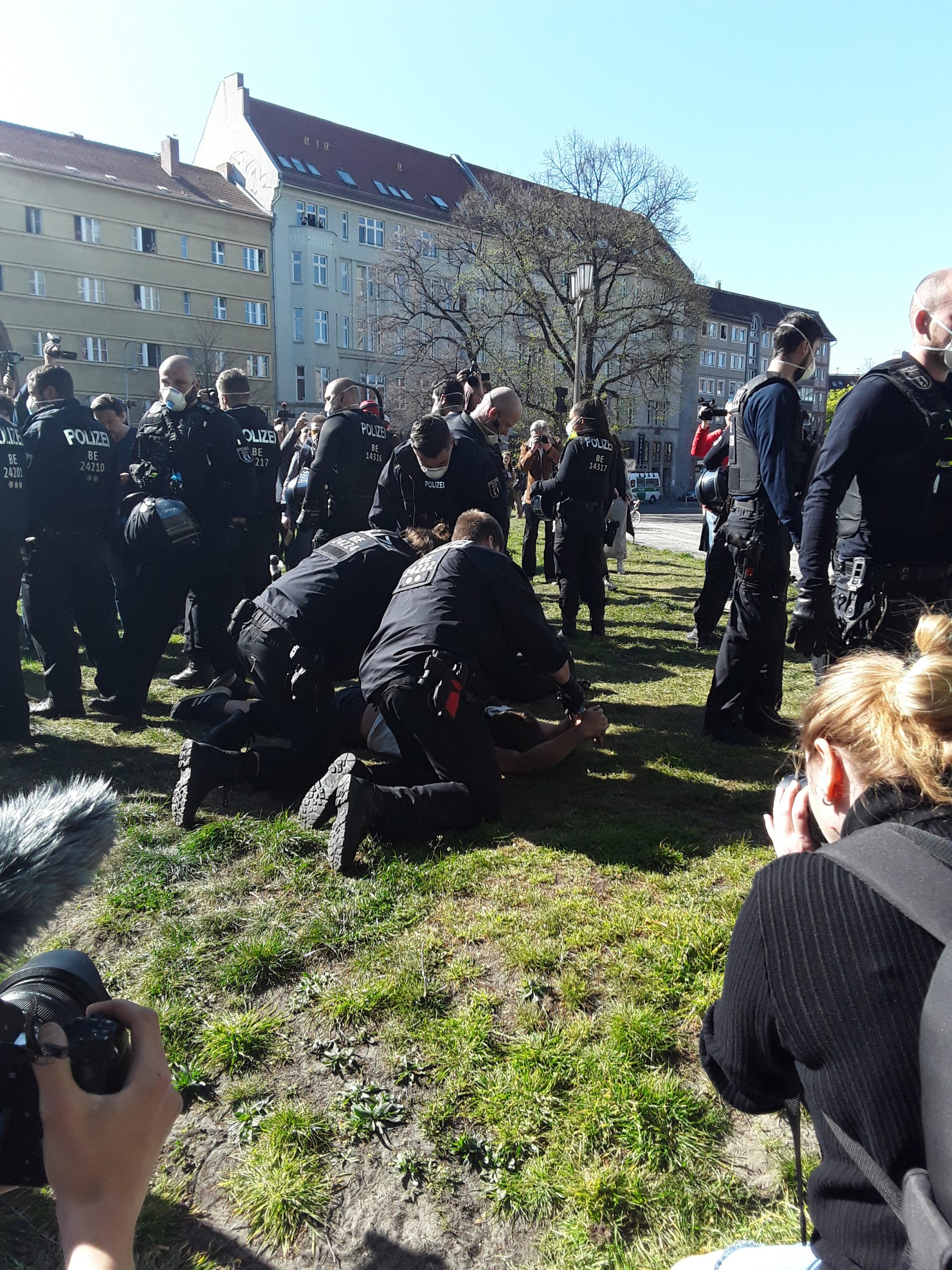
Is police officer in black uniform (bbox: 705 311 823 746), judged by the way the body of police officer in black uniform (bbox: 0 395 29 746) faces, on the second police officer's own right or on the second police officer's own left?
on the second police officer's own right

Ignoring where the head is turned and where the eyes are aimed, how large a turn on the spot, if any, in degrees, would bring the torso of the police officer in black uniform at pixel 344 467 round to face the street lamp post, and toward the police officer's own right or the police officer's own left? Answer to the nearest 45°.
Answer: approximately 90° to the police officer's own right

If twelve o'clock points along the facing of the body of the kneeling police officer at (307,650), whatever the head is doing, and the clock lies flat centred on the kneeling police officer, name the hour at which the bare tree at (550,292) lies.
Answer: The bare tree is roughly at 11 o'clock from the kneeling police officer.

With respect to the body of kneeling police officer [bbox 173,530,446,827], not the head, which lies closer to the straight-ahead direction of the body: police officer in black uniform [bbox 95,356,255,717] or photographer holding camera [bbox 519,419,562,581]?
the photographer holding camera

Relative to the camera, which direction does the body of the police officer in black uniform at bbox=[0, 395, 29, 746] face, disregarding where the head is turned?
away from the camera

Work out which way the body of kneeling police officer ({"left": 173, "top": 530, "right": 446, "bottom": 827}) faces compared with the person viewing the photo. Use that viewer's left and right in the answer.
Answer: facing away from the viewer and to the right of the viewer

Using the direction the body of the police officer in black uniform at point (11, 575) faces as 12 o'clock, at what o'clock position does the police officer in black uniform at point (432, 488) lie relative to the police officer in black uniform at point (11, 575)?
the police officer in black uniform at point (432, 488) is roughly at 3 o'clock from the police officer in black uniform at point (11, 575).

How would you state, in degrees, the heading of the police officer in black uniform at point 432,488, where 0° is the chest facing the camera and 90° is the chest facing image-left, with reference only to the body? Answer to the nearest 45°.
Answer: approximately 0°

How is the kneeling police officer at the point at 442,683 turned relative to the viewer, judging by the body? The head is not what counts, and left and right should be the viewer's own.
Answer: facing away from the viewer and to the right of the viewer
